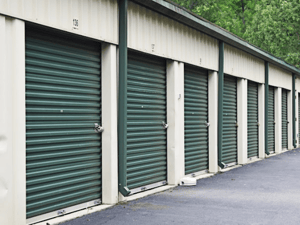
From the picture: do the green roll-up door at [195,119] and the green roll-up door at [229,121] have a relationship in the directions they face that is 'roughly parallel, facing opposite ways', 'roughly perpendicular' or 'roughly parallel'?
roughly parallel

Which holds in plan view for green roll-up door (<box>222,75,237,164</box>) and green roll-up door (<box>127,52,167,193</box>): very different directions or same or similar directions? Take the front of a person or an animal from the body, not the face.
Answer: same or similar directions

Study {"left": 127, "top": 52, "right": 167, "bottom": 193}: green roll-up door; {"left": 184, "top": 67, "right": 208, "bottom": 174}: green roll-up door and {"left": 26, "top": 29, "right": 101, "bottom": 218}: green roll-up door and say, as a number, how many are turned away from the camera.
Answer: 0

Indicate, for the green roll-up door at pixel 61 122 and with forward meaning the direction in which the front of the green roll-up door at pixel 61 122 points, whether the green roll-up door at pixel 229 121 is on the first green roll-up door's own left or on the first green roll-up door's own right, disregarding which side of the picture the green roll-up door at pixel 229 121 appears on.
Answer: on the first green roll-up door's own left

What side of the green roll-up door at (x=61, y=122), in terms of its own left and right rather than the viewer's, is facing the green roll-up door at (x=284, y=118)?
left

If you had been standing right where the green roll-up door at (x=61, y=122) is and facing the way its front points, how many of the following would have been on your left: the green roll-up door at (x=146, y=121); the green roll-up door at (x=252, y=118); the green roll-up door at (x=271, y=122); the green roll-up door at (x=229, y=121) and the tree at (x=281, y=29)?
5

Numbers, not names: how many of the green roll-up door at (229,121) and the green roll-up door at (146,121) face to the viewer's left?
0

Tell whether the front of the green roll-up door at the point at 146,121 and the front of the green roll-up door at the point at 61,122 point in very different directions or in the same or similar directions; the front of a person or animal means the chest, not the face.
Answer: same or similar directions

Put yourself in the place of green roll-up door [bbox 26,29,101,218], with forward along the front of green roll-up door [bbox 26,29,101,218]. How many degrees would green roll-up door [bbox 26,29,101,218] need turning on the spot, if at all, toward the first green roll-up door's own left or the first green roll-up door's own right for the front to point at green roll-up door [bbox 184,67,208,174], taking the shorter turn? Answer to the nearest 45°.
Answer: approximately 90° to the first green roll-up door's own left

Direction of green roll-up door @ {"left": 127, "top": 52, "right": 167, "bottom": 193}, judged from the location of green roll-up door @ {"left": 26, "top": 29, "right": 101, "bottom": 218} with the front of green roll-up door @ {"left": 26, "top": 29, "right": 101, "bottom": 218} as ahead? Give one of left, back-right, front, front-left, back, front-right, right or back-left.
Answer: left

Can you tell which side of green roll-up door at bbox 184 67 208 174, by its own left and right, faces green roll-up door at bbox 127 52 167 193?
right

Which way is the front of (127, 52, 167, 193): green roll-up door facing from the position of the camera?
facing the viewer and to the right of the viewer

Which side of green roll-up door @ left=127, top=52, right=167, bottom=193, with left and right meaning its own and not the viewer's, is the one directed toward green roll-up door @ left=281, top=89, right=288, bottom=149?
left

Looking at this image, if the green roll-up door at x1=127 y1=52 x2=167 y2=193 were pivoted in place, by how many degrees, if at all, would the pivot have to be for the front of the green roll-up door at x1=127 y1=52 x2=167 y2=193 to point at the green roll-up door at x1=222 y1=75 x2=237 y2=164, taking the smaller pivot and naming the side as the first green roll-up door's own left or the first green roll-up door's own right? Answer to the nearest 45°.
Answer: approximately 90° to the first green roll-up door's own left
